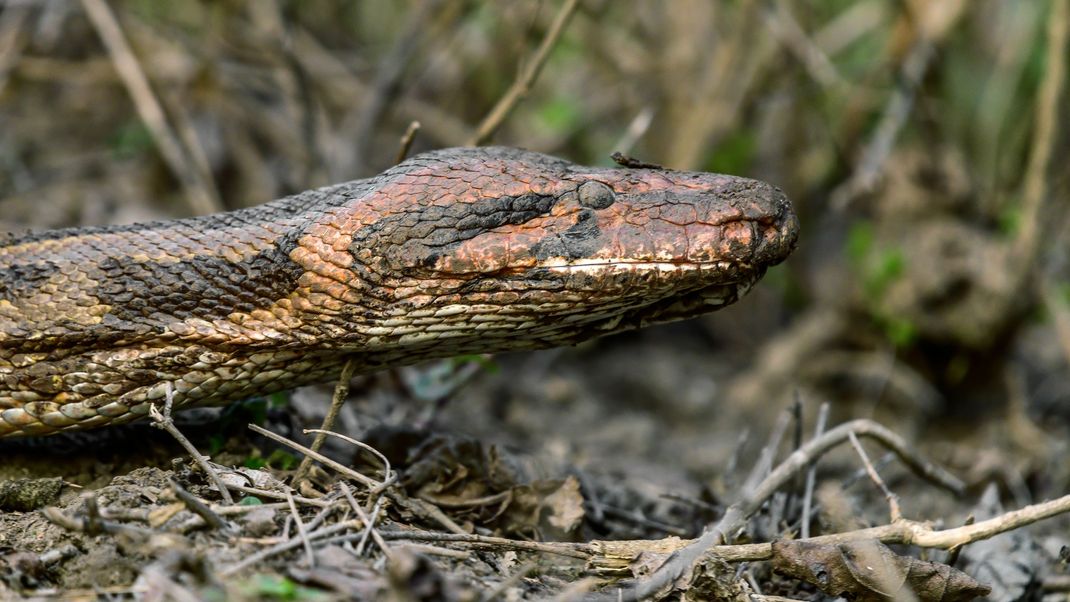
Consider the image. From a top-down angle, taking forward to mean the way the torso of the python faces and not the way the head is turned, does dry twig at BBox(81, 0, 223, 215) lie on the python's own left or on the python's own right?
on the python's own left

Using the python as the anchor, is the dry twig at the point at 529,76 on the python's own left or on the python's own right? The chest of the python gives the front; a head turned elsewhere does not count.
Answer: on the python's own left

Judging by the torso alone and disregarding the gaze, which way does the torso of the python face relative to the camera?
to the viewer's right
